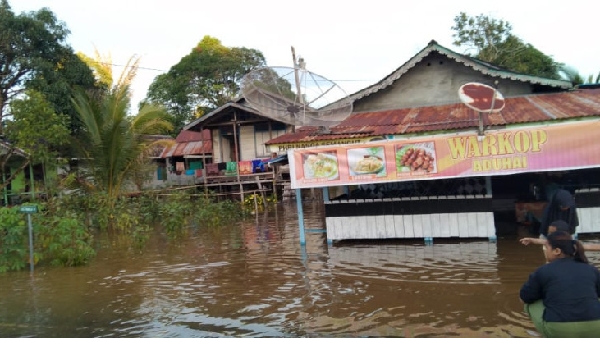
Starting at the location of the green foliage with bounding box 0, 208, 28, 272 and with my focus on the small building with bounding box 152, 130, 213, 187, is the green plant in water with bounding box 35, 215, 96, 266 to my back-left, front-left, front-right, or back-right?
front-right

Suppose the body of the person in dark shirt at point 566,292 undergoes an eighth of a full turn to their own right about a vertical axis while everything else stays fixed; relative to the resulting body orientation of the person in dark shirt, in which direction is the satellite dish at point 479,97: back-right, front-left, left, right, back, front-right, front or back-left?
front

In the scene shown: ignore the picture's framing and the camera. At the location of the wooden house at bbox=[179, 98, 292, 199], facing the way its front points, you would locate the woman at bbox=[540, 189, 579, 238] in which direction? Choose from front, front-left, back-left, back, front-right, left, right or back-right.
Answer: front

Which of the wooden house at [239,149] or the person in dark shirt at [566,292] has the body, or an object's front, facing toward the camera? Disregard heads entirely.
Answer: the wooden house

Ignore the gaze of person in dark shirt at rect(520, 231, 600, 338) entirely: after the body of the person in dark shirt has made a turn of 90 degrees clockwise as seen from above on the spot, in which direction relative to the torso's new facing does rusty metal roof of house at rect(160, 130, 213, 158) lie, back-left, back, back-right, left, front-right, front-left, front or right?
left

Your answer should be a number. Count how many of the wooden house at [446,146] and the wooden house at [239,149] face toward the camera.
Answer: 2

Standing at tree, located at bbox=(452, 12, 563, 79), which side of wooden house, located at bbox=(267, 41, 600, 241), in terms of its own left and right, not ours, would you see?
back

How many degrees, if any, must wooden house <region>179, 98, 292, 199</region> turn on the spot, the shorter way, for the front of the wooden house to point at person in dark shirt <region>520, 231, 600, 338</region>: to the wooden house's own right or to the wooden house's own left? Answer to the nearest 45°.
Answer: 0° — it already faces them

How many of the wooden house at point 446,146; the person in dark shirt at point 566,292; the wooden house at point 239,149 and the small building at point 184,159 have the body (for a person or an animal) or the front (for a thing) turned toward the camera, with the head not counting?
3

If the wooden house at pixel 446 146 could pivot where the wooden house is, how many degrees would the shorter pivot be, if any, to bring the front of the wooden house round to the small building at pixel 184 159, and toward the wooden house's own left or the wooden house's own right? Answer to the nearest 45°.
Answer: approximately 135° to the wooden house's own right

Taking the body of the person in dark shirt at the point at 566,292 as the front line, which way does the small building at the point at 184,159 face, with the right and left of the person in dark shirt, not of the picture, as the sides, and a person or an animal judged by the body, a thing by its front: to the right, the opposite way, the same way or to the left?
the opposite way

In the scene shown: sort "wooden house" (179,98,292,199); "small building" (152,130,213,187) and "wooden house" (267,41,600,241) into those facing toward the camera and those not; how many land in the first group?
3

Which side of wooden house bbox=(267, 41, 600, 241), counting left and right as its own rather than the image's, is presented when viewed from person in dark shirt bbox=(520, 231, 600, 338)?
front

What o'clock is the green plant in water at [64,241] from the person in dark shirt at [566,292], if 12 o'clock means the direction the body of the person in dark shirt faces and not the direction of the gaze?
The green plant in water is roughly at 11 o'clock from the person in dark shirt.

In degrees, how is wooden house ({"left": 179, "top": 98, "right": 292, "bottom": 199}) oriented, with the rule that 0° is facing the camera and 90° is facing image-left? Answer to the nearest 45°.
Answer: approximately 0°

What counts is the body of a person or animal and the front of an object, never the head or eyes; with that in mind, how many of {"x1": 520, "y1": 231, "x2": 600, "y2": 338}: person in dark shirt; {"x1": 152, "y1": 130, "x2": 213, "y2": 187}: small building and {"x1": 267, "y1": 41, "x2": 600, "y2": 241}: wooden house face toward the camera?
2

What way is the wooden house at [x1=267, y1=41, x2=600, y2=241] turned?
toward the camera

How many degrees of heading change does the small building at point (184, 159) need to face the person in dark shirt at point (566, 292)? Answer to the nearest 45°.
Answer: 0° — it already faces them

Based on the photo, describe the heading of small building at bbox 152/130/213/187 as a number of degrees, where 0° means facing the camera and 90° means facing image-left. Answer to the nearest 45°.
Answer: approximately 0°

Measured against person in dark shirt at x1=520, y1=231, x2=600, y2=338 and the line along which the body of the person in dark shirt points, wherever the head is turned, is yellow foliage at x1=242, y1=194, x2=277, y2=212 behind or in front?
in front
